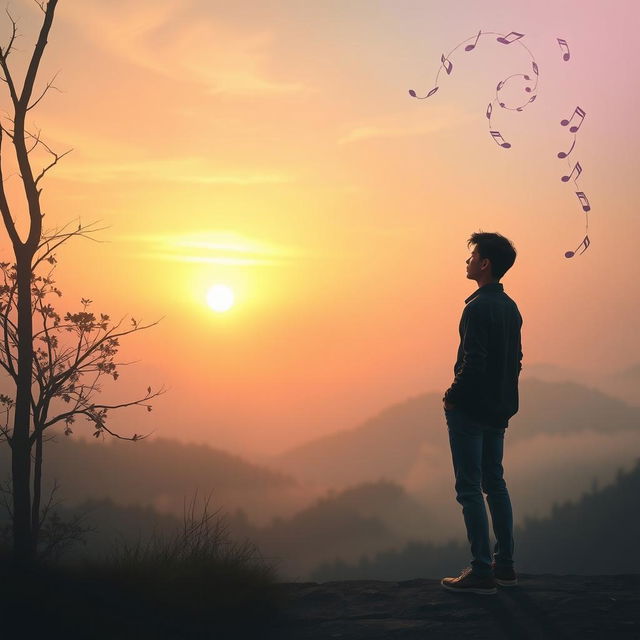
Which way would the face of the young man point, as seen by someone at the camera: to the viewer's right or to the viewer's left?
to the viewer's left

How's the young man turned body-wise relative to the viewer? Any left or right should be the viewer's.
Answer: facing away from the viewer and to the left of the viewer
